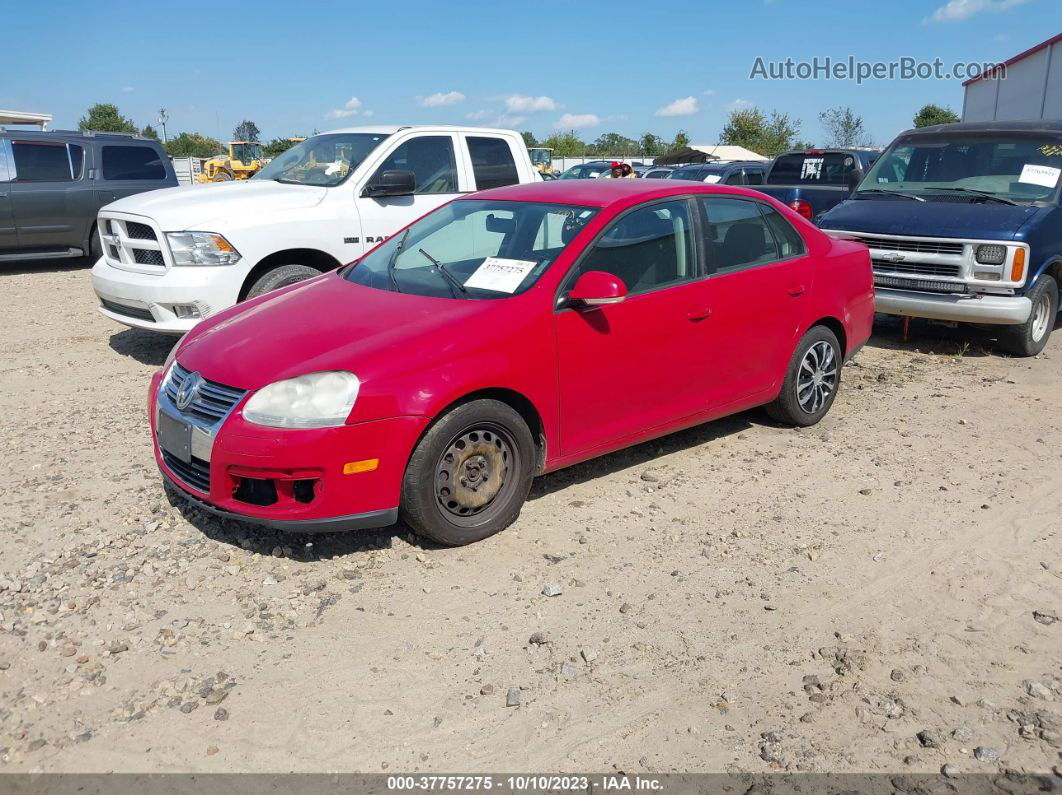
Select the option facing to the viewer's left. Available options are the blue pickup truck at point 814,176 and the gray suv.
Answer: the gray suv

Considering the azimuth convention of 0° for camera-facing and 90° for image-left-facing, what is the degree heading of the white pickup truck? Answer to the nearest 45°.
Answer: approximately 45°

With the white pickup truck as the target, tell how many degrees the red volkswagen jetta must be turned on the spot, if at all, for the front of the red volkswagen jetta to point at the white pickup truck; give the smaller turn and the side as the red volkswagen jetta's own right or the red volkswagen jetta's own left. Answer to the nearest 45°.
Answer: approximately 90° to the red volkswagen jetta's own right

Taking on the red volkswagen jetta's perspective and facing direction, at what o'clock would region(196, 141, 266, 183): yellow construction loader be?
The yellow construction loader is roughly at 4 o'clock from the red volkswagen jetta.

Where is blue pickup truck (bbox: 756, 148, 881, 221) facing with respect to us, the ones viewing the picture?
facing away from the viewer and to the right of the viewer

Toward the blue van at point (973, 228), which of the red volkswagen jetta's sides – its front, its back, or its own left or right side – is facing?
back

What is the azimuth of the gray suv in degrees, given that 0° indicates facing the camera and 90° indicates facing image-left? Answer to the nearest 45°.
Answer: approximately 90°

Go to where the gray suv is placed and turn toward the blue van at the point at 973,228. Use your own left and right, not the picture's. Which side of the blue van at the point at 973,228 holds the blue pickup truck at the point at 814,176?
left

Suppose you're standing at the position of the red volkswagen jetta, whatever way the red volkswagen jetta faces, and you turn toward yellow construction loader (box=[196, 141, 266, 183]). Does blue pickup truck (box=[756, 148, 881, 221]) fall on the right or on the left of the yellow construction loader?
right

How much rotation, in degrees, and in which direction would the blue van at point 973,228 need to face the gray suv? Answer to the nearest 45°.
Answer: approximately 45° to its right
